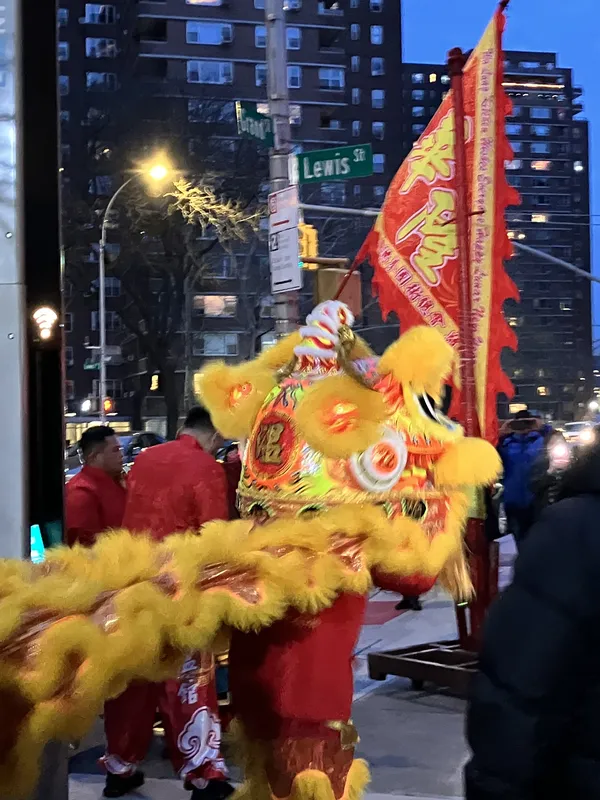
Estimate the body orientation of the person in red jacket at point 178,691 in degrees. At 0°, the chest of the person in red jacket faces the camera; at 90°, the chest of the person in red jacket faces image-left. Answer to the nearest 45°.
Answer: approximately 225°

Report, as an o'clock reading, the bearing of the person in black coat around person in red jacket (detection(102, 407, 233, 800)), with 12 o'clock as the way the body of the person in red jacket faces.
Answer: The person in black coat is roughly at 4 o'clock from the person in red jacket.

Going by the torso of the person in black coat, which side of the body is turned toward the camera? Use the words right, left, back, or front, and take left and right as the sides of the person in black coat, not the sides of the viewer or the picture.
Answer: back

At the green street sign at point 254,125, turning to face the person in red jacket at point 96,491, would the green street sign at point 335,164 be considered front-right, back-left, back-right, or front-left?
back-left

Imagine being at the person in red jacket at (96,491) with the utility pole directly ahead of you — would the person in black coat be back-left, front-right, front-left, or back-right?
back-right

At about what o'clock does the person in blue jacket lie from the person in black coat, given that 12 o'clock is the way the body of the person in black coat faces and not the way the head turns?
The person in blue jacket is roughly at 12 o'clock from the person in black coat.

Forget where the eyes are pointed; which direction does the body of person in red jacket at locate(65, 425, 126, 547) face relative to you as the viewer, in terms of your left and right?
facing to the right of the viewer

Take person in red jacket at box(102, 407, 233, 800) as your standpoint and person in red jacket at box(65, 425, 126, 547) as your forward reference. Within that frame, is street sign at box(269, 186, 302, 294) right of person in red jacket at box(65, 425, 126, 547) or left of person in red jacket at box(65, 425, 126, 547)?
right

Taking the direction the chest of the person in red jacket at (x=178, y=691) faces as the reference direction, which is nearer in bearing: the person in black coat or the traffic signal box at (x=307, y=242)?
the traffic signal box

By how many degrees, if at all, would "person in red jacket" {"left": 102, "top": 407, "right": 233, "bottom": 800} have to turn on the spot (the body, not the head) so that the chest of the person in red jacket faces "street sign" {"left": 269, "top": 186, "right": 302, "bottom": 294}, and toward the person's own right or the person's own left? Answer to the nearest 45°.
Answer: approximately 45° to the person's own left
